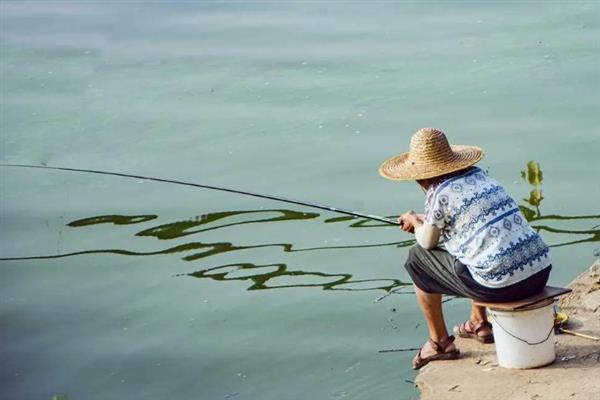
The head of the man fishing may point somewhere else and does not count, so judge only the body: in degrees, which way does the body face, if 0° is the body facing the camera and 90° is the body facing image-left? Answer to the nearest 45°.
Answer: approximately 90°

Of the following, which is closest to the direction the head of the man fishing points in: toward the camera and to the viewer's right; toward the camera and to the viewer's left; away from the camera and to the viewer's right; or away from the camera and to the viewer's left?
away from the camera and to the viewer's left
